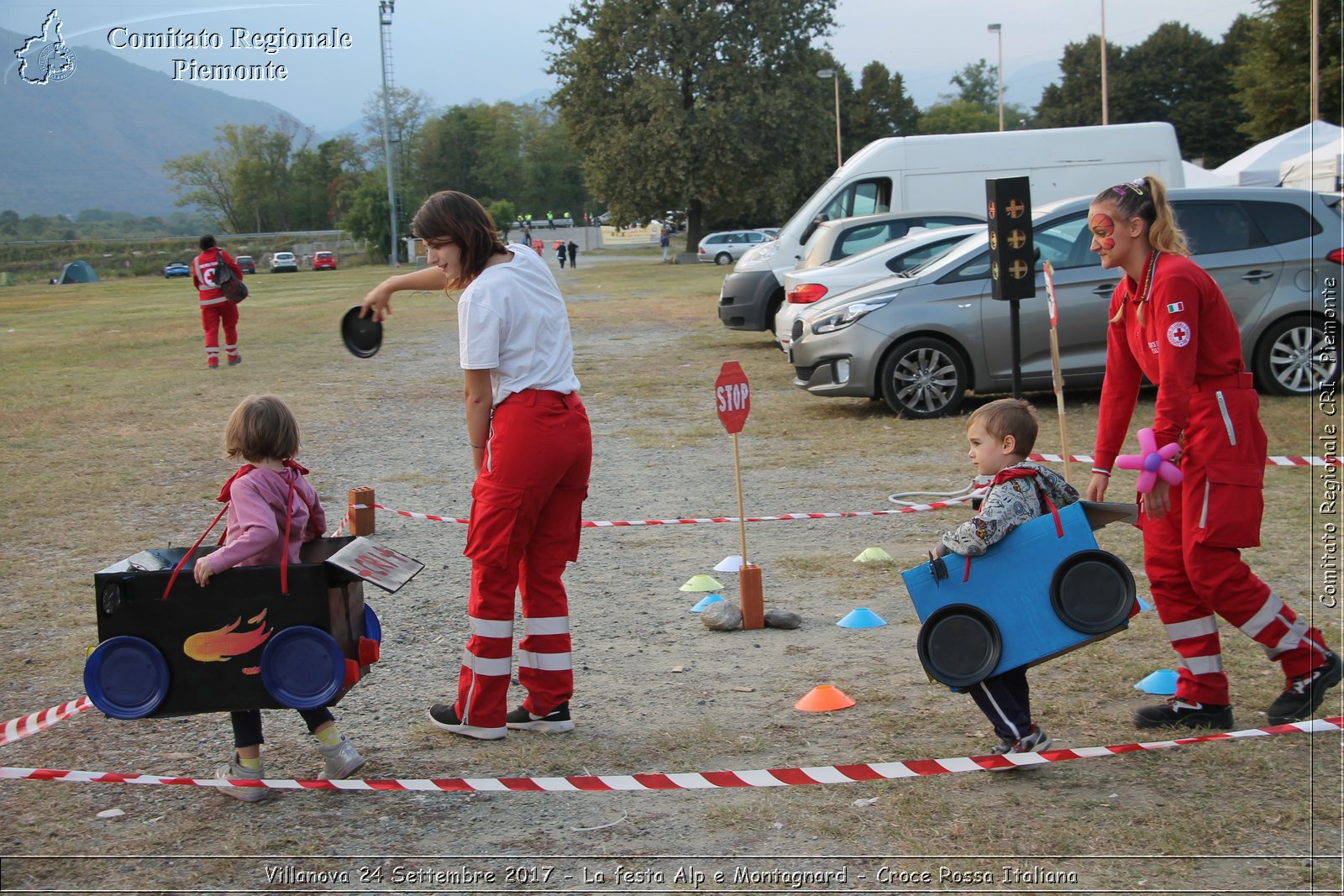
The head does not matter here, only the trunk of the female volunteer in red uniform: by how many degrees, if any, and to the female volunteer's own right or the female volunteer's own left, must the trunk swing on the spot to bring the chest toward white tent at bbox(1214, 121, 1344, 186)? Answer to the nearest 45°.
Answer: approximately 90° to the female volunteer's own right

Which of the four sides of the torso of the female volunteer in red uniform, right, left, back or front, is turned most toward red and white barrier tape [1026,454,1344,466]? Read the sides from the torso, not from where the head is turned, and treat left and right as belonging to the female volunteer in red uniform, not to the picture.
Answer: right

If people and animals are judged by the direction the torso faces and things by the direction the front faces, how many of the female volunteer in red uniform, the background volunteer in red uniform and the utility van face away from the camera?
1

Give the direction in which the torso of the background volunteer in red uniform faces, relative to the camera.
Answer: away from the camera

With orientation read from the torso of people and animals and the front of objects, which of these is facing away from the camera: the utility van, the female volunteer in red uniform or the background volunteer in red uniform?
the background volunteer in red uniform

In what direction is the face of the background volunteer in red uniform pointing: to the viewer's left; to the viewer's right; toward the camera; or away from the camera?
away from the camera

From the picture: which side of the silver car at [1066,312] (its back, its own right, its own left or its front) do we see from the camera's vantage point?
left

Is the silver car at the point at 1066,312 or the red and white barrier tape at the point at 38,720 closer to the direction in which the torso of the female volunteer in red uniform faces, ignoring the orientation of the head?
the red and white barrier tape

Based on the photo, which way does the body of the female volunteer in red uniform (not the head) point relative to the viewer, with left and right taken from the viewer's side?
facing to the left of the viewer

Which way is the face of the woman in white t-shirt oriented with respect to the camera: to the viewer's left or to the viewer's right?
to the viewer's left

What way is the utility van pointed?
to the viewer's left
